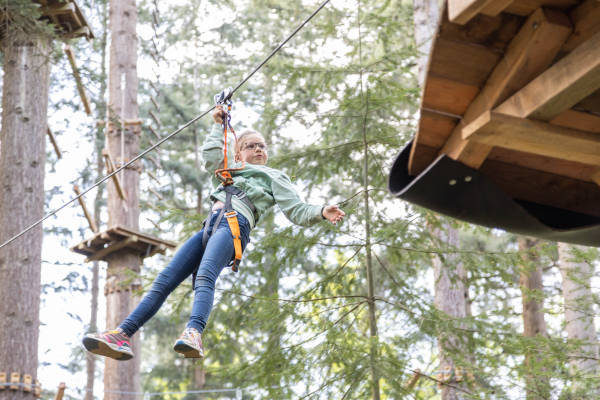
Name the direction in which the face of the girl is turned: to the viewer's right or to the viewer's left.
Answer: to the viewer's right

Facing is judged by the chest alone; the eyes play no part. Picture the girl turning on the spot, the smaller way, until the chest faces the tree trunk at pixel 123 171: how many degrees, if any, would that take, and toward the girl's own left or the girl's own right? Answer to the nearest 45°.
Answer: approximately 135° to the girl's own right

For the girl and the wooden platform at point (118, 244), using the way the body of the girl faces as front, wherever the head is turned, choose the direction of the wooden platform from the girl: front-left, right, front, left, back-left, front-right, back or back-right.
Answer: back-right

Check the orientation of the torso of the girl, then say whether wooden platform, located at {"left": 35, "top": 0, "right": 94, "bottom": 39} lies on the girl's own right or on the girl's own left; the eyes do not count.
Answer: on the girl's own right

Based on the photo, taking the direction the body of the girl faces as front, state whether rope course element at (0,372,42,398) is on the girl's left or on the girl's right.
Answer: on the girl's right

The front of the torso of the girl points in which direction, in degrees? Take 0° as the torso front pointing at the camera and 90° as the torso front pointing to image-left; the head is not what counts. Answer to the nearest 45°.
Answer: approximately 45°

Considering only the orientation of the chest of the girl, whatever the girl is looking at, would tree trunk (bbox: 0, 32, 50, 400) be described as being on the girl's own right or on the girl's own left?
on the girl's own right

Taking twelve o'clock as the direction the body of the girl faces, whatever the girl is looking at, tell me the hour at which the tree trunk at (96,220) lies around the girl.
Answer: The tree trunk is roughly at 4 o'clock from the girl.

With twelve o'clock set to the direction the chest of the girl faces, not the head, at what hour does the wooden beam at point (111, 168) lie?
The wooden beam is roughly at 4 o'clock from the girl.
